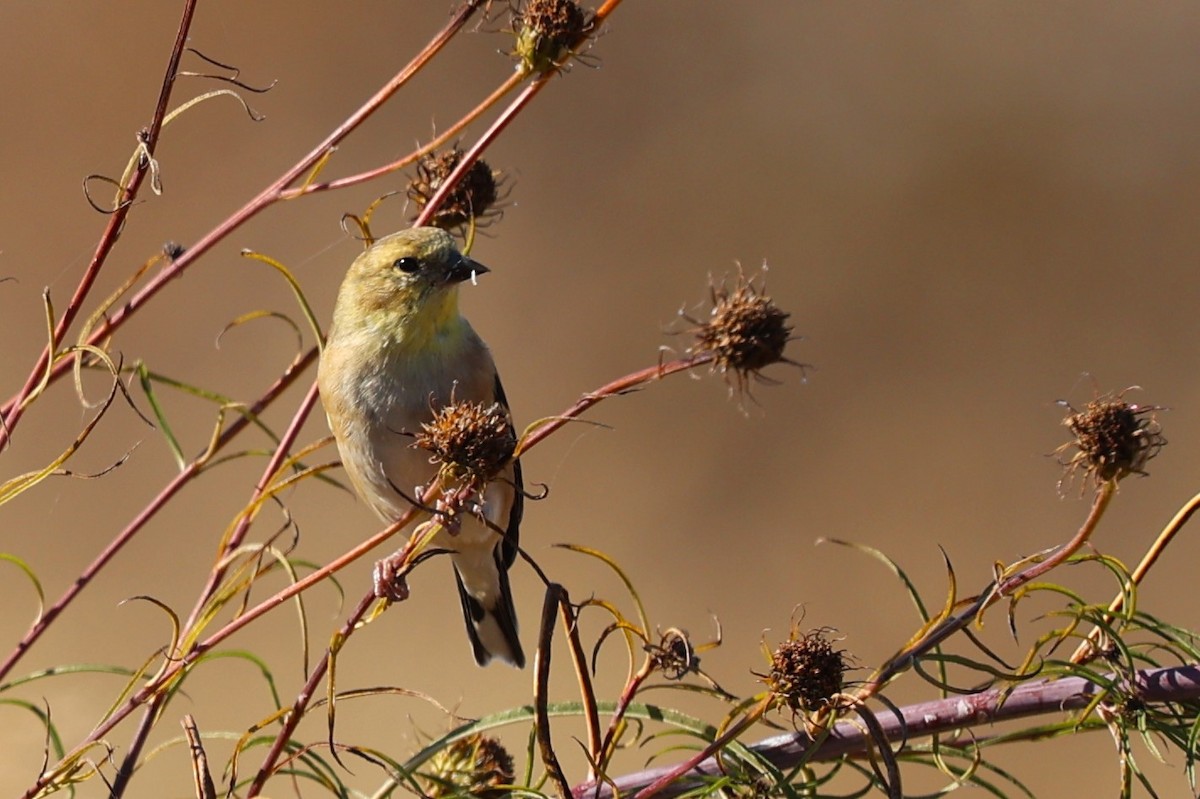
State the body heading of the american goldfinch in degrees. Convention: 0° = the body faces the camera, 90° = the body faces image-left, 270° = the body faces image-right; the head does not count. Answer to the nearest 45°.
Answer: approximately 45°
